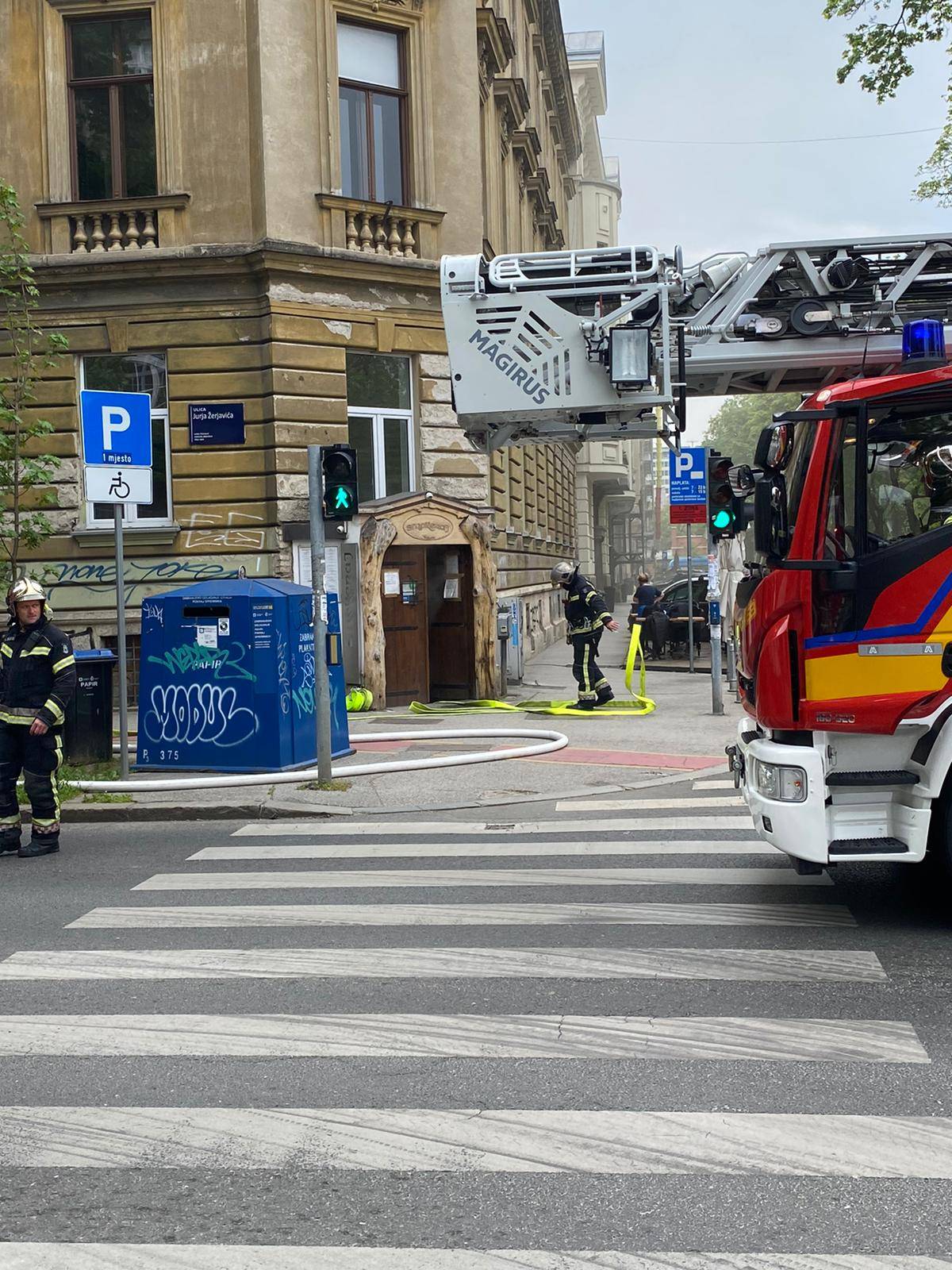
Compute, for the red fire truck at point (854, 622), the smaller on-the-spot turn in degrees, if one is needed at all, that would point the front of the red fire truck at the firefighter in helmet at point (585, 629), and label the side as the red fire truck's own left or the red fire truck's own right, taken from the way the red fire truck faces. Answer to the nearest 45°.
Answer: approximately 90° to the red fire truck's own right

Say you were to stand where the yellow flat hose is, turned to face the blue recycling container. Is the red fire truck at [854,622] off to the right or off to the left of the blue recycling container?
left

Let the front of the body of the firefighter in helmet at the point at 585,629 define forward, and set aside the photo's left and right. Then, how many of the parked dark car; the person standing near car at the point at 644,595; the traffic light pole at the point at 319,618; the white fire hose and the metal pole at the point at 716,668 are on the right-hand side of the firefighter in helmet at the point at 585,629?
2

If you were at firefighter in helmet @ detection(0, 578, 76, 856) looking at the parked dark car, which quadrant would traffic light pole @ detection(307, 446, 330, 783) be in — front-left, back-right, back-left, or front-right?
front-right

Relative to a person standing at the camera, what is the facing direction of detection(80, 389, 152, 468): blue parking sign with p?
facing the viewer

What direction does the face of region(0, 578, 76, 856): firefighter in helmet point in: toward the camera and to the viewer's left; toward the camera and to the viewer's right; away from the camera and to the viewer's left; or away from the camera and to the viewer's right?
toward the camera and to the viewer's right

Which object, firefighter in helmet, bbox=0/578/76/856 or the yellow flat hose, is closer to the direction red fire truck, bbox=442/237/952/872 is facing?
the firefighter in helmet

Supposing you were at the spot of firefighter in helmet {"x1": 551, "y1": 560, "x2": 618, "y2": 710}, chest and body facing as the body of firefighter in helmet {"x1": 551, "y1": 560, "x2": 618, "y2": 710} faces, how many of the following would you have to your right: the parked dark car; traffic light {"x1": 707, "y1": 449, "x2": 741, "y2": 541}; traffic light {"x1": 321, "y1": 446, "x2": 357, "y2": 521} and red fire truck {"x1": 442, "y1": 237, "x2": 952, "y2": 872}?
1
